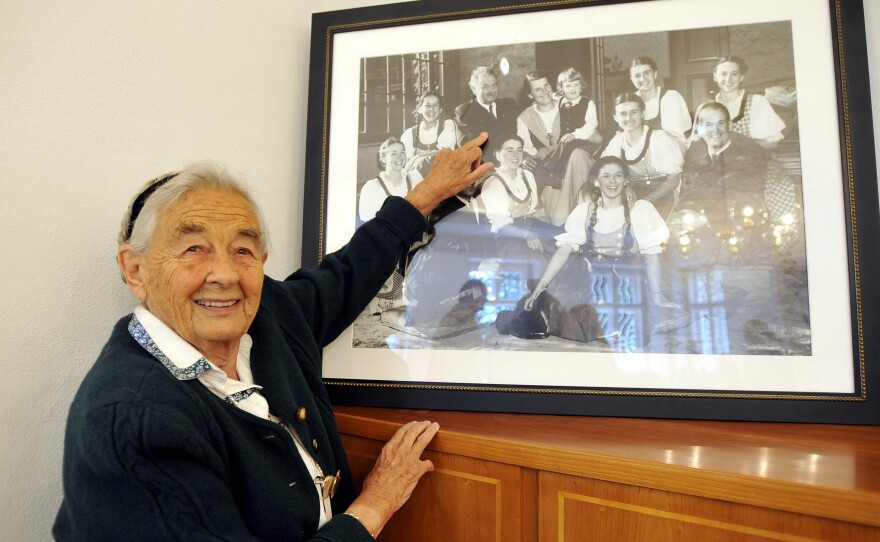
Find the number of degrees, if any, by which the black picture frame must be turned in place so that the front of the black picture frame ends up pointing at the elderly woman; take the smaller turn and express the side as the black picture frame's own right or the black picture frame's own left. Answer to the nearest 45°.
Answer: approximately 45° to the black picture frame's own right

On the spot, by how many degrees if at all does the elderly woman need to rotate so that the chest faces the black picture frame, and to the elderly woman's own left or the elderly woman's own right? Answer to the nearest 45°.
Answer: approximately 45° to the elderly woman's own left

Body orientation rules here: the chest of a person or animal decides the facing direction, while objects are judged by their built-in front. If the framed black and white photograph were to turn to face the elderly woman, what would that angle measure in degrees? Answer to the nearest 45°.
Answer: approximately 45° to its right

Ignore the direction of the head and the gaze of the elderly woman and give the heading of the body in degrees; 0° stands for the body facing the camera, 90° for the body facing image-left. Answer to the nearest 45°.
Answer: approximately 315°
